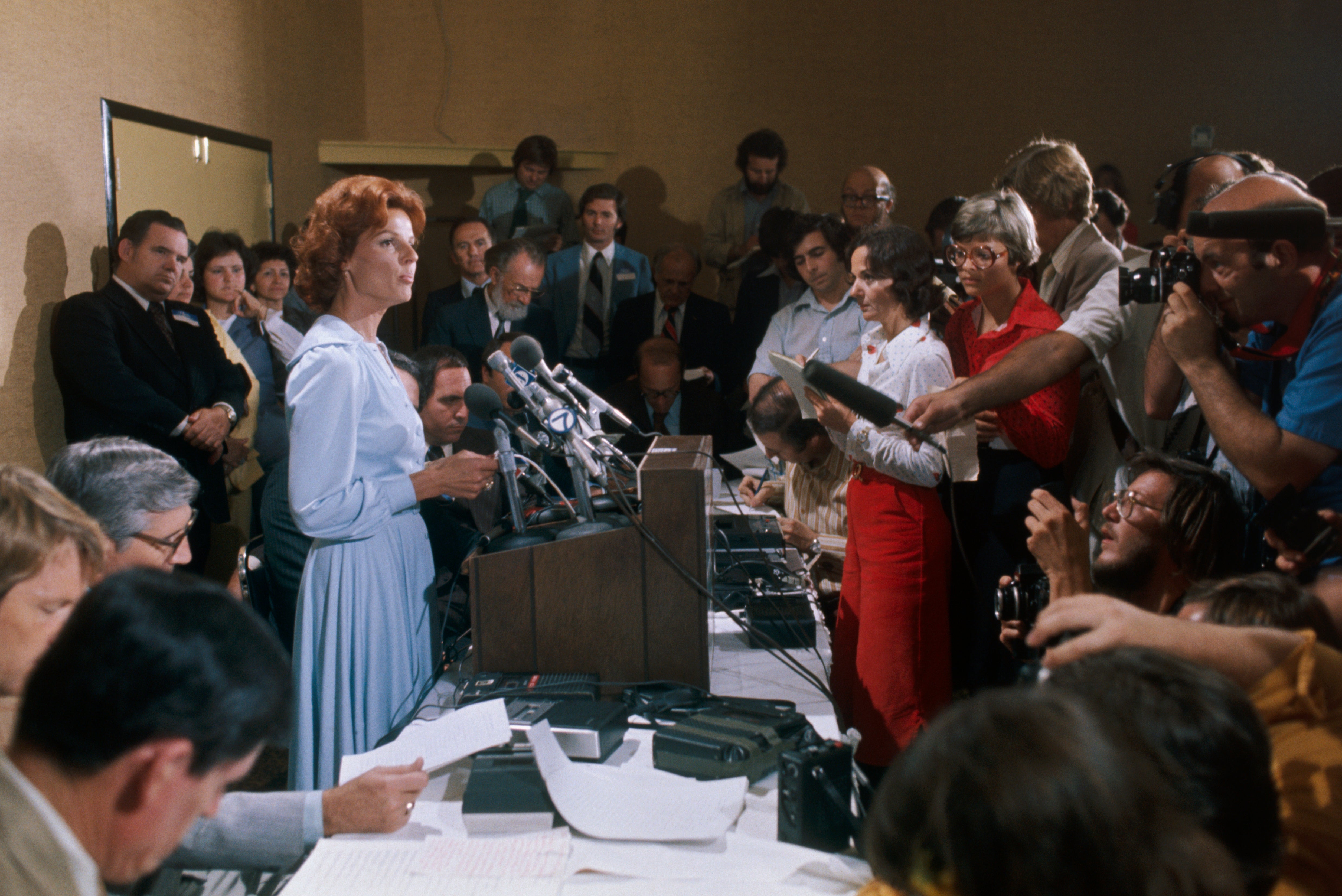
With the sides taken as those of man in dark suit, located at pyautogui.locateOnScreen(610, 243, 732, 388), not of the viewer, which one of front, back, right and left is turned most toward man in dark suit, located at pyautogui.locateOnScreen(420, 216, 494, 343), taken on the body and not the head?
right

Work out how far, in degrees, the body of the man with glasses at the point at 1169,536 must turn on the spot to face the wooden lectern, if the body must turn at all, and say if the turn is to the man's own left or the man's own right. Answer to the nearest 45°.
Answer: approximately 45° to the man's own left

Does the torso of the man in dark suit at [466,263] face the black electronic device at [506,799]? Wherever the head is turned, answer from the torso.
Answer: yes

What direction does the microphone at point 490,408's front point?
to the viewer's left

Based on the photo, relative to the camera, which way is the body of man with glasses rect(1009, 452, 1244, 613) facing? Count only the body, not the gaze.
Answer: to the viewer's left

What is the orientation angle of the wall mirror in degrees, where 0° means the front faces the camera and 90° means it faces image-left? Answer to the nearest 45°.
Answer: approximately 315°

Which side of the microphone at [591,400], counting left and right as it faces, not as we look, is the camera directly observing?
left

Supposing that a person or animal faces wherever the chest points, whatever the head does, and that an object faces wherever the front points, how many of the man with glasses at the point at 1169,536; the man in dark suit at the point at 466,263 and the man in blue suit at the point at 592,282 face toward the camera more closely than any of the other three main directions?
2
